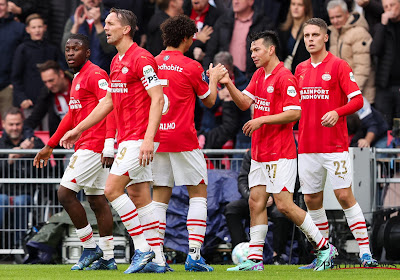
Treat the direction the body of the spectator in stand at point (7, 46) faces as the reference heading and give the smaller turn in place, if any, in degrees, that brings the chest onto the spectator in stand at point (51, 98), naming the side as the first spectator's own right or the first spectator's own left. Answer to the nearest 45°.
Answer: approximately 45° to the first spectator's own left

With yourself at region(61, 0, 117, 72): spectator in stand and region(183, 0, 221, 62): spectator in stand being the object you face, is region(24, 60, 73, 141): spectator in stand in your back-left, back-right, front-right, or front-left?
back-right

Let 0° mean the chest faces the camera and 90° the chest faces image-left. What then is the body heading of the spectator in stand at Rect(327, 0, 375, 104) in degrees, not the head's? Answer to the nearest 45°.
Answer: approximately 45°

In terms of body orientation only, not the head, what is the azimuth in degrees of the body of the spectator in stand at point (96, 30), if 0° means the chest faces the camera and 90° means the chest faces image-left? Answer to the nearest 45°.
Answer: approximately 0°

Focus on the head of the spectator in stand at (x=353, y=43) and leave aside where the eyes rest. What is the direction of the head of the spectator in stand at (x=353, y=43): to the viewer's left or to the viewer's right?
to the viewer's left

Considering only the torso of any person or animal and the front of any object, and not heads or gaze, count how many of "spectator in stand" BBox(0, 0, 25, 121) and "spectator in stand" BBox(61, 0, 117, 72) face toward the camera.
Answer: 2

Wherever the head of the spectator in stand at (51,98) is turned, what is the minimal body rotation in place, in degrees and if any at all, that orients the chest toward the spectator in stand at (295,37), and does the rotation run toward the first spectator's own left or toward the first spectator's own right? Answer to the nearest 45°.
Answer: approximately 135° to the first spectator's own left

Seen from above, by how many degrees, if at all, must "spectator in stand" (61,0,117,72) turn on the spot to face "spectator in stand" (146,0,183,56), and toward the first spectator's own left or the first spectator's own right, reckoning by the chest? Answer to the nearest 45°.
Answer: approximately 90° to the first spectator's own left
